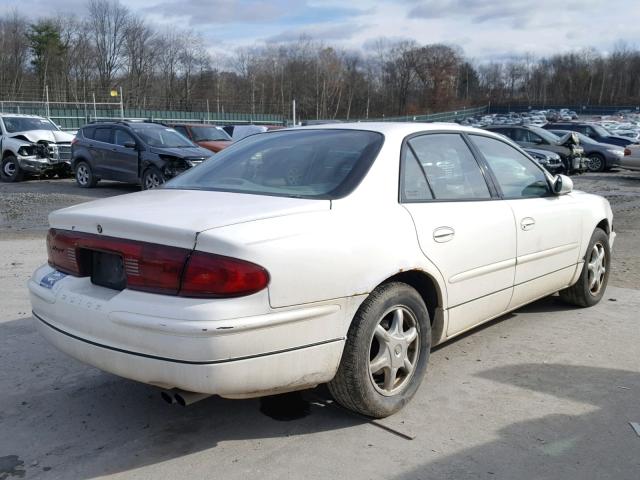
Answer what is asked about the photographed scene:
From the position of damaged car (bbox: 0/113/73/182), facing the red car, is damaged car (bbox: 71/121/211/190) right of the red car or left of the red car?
right

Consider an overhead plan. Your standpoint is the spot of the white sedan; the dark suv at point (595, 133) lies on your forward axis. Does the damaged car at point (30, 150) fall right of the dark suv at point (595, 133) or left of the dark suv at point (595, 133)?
left

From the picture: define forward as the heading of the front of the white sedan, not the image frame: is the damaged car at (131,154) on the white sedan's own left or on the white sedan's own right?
on the white sedan's own left

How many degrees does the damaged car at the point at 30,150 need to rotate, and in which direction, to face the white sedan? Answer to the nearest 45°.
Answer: approximately 45° to its right

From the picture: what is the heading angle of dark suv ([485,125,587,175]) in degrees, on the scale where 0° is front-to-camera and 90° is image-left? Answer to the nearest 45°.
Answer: approximately 315°

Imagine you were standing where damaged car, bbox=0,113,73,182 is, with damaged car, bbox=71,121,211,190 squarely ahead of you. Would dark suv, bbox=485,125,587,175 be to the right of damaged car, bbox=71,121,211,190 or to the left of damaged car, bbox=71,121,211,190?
left

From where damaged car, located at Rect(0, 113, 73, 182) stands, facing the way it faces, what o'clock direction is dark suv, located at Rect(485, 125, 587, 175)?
The dark suv is roughly at 11 o'clock from the damaged car.

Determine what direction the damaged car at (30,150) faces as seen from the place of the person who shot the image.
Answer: facing the viewer and to the right of the viewer

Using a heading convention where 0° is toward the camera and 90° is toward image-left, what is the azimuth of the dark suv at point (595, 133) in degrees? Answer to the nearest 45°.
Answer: approximately 315°

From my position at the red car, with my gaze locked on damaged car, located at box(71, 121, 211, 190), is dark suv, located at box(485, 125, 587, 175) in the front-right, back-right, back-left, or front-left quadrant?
back-left

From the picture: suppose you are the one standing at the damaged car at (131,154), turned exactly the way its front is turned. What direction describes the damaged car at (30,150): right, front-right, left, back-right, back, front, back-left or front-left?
back

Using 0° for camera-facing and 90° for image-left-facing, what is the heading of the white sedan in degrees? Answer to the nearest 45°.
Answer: approximately 225°
